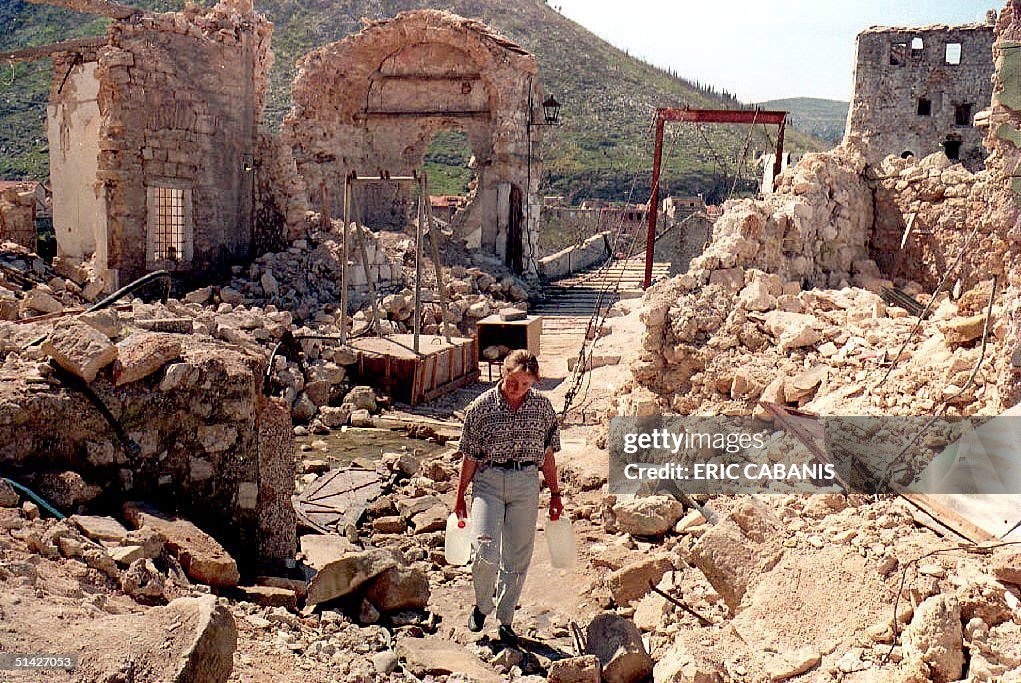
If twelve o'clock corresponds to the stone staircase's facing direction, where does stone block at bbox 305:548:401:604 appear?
The stone block is roughly at 12 o'clock from the stone staircase.

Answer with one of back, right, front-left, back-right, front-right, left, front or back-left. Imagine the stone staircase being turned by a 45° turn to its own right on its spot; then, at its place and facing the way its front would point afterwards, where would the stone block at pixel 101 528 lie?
front-left

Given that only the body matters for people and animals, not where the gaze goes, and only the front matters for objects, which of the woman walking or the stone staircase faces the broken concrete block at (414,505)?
the stone staircase

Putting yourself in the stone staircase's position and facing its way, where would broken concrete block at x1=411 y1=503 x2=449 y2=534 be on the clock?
The broken concrete block is roughly at 12 o'clock from the stone staircase.

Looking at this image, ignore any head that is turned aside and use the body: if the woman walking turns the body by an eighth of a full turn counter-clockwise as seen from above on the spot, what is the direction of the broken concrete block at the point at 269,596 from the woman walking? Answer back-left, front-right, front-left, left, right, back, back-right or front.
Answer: back-right

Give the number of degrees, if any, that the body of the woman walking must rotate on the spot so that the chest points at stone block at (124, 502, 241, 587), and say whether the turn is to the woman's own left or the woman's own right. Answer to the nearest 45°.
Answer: approximately 90° to the woman's own right

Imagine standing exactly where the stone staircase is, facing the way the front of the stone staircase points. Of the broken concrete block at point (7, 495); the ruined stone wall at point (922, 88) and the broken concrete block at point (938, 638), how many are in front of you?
2

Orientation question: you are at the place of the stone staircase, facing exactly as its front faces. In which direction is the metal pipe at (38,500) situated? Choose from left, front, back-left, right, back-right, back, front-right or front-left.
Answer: front

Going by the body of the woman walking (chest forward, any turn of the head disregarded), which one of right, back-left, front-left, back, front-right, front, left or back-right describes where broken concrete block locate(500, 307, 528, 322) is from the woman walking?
back

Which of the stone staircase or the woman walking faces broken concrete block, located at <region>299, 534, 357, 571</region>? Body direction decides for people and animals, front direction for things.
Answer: the stone staircase

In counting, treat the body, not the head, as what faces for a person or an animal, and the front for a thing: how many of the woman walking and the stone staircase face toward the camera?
2

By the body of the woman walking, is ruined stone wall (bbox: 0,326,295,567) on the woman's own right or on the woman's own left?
on the woman's own right

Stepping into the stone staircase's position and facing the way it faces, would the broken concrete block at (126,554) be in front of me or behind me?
in front

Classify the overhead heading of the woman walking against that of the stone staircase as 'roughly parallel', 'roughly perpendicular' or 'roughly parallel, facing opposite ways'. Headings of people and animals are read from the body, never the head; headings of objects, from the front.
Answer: roughly parallel

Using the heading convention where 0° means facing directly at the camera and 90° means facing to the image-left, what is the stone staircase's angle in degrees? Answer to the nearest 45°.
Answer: approximately 0°

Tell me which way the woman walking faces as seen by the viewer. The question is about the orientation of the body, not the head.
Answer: toward the camera
